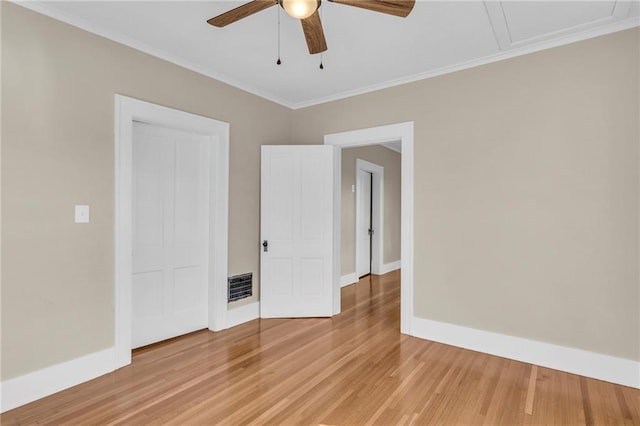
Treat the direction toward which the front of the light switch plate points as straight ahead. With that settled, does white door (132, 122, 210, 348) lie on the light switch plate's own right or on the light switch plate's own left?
on the light switch plate's own left

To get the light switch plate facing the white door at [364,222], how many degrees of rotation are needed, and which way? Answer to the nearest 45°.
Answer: approximately 90° to its left

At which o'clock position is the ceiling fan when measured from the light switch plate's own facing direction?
The ceiling fan is roughly at 11 o'clock from the light switch plate.

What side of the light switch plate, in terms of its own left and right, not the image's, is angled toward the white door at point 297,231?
left

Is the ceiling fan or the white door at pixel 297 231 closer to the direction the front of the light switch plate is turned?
the ceiling fan

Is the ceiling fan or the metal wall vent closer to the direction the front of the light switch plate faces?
the ceiling fan

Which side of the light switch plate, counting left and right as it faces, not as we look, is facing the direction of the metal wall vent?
left
